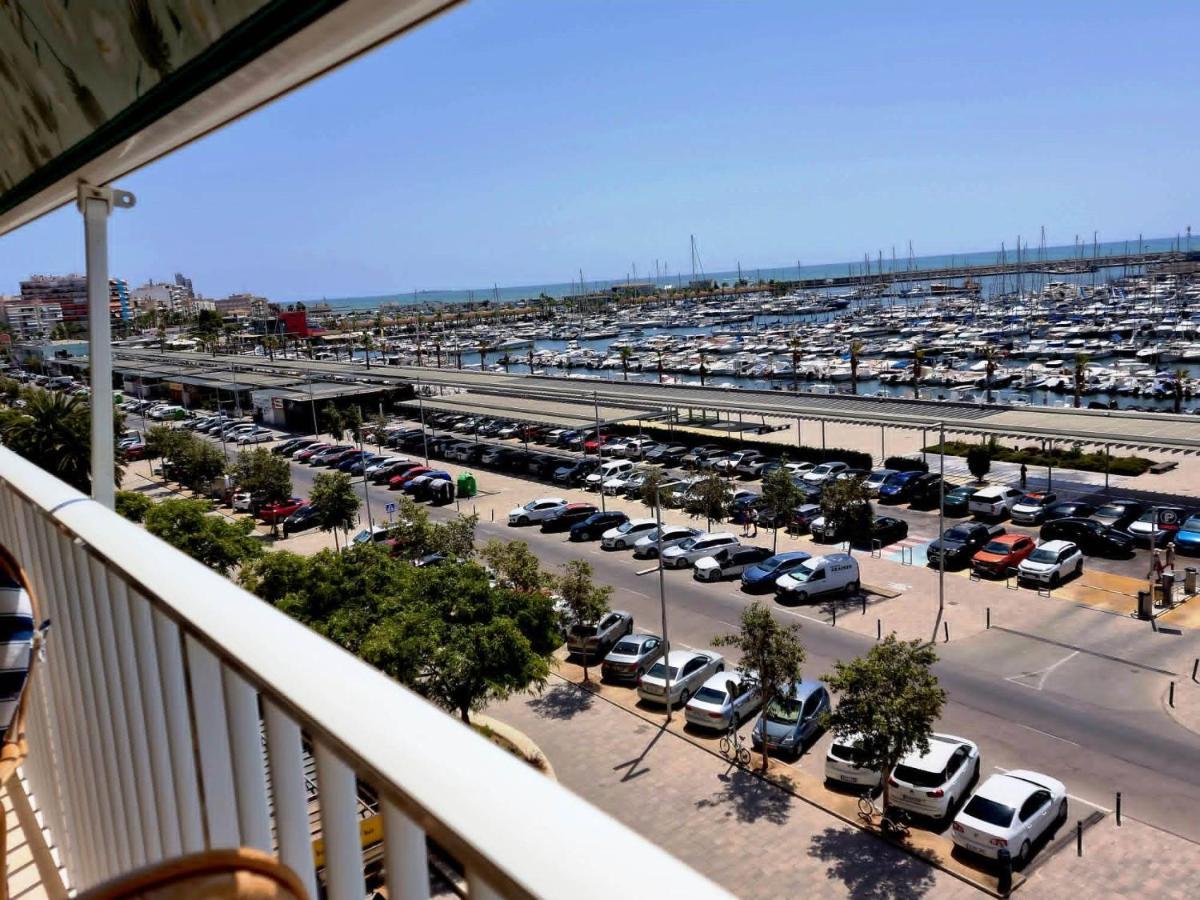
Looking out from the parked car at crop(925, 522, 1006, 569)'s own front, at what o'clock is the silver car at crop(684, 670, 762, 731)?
The silver car is roughly at 11 o'clock from the parked car.

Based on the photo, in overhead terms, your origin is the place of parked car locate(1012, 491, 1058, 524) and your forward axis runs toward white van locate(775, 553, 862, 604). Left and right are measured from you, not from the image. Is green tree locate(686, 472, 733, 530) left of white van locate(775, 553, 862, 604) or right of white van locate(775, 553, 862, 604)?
right

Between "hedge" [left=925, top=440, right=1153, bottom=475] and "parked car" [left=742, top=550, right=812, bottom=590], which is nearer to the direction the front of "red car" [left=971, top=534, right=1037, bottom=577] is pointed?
the parked car

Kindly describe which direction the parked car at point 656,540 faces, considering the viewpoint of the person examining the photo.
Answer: facing the viewer and to the left of the viewer

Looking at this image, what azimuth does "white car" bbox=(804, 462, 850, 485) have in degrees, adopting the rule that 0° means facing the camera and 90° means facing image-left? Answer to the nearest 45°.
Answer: approximately 45°

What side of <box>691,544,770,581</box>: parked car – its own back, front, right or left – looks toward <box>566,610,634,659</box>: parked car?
front

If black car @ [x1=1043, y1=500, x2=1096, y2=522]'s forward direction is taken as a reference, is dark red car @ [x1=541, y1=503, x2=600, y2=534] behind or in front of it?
in front

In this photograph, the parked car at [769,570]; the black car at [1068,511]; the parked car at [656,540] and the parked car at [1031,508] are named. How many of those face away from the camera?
0

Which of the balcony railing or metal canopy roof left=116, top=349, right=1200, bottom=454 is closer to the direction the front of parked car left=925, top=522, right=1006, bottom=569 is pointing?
the balcony railing

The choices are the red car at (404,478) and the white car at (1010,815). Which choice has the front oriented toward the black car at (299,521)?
the red car

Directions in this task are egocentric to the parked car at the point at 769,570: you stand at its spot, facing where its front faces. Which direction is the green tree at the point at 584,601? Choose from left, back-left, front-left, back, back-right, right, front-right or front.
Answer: front

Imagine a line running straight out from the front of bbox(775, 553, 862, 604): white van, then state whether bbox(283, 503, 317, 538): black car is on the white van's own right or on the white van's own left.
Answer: on the white van's own right

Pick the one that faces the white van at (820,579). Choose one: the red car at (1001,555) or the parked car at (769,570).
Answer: the red car

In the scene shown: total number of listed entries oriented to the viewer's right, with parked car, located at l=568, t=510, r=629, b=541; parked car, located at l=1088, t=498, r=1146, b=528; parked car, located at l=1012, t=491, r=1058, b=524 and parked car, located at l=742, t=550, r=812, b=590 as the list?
0
